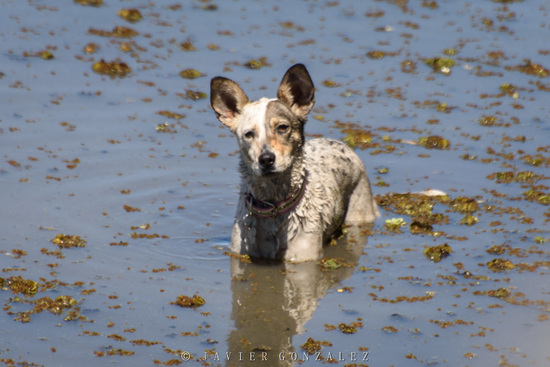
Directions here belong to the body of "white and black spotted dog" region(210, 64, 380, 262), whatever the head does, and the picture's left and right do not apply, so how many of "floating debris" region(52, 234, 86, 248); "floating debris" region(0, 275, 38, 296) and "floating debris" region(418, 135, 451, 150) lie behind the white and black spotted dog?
1

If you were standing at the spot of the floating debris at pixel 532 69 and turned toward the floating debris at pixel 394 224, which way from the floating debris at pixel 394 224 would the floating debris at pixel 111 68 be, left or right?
right

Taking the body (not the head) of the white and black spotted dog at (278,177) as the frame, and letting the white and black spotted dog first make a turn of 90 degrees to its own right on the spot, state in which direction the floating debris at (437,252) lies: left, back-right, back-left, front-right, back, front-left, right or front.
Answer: back-right

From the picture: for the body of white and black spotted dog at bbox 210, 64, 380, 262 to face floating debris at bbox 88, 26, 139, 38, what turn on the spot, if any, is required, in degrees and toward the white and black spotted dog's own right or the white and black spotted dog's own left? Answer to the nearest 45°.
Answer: approximately 90° to the white and black spotted dog's own right

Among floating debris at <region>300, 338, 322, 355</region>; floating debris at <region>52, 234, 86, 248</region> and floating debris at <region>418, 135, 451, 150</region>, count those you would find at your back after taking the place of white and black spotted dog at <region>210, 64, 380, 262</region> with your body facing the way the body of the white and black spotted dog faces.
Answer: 1

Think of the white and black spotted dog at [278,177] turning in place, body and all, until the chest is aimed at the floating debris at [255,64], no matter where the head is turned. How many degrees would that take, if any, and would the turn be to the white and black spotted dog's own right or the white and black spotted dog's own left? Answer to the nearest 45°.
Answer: approximately 135° to the white and black spotted dog's own right

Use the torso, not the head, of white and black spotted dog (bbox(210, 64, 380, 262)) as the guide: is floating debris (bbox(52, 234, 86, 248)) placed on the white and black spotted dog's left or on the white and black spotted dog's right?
on the white and black spotted dog's right

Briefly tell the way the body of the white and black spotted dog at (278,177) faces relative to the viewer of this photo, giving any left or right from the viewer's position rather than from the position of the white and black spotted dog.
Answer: facing the viewer and to the left of the viewer

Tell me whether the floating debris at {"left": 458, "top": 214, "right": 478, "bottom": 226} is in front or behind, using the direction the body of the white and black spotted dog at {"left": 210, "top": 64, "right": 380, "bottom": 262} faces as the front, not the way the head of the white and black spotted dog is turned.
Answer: behind

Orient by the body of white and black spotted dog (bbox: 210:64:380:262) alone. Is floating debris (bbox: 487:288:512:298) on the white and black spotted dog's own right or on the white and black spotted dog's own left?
on the white and black spotted dog's own left

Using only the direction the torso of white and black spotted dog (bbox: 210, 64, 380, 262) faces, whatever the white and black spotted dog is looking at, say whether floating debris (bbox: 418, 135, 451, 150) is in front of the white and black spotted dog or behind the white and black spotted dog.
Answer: behind

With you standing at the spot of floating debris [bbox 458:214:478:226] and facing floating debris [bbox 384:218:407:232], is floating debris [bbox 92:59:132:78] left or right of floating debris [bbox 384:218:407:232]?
right

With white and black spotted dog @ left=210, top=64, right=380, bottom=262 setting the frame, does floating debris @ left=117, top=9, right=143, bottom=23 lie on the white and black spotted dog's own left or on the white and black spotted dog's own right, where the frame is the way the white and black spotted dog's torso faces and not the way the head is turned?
on the white and black spotted dog's own right

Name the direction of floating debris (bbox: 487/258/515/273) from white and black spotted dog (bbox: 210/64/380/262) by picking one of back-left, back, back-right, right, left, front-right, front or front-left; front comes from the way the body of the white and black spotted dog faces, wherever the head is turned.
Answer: back-left

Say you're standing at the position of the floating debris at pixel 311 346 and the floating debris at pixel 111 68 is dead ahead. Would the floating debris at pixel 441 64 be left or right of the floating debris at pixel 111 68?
right
